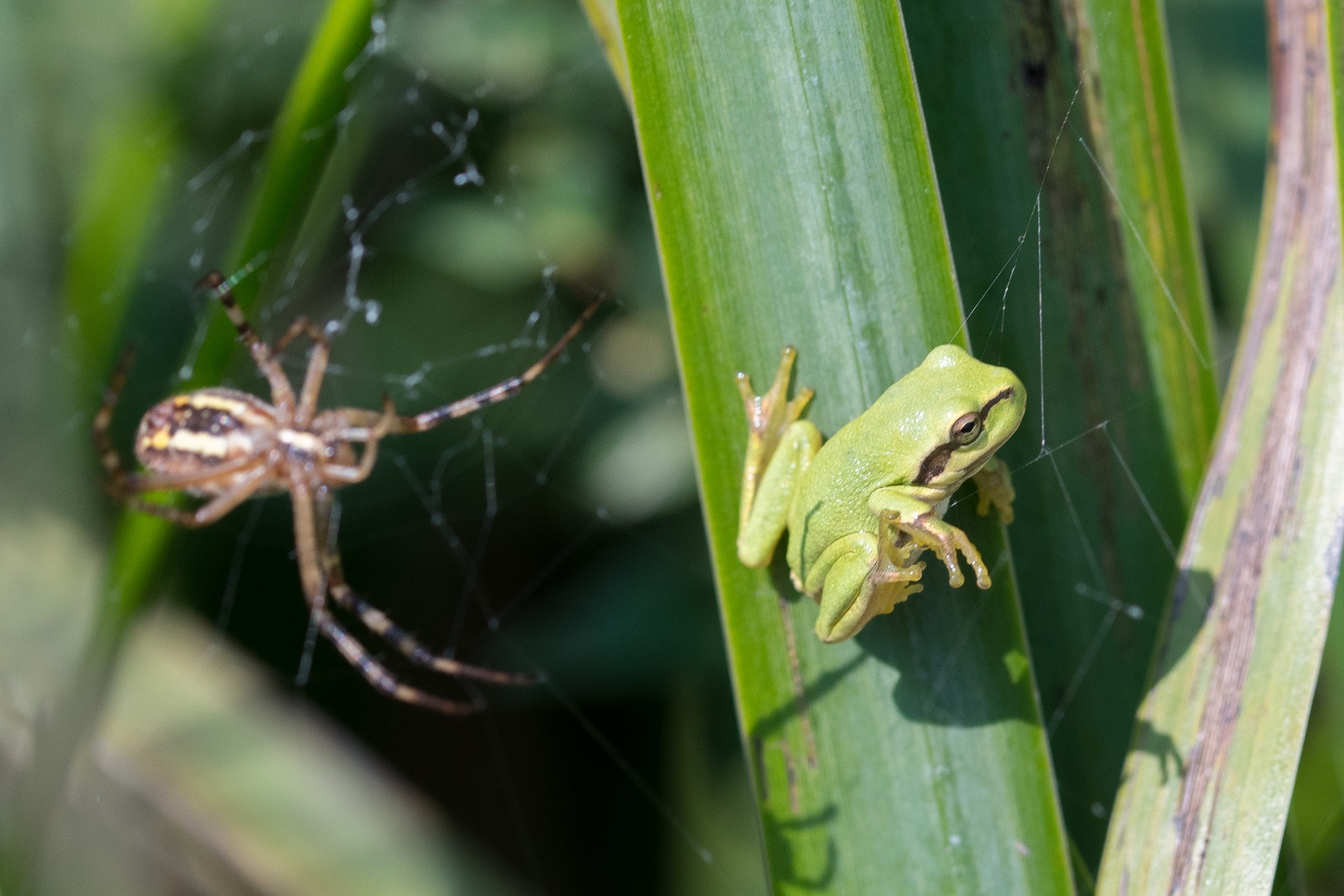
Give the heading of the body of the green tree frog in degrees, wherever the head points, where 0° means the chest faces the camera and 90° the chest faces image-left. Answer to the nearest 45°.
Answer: approximately 270°

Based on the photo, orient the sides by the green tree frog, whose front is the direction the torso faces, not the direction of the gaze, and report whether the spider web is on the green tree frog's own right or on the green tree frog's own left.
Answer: on the green tree frog's own left
